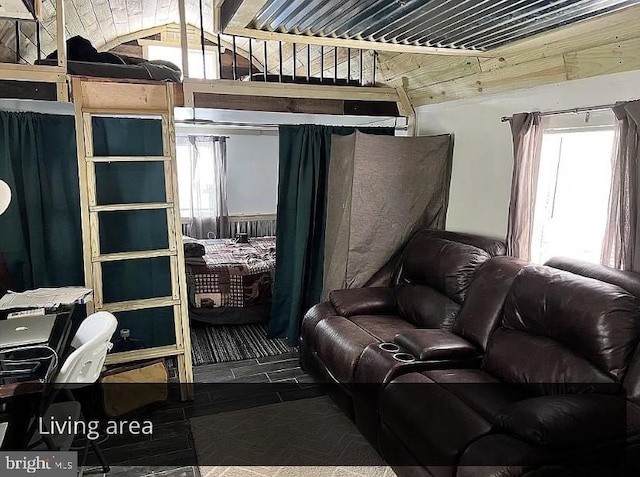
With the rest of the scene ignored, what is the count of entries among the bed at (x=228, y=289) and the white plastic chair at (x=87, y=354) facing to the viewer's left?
1

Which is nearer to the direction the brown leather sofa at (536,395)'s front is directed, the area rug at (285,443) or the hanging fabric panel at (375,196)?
the area rug

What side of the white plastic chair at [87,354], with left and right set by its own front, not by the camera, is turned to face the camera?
left

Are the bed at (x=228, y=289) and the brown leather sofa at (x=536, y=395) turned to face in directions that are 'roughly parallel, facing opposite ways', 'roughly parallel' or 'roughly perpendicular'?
roughly perpendicular

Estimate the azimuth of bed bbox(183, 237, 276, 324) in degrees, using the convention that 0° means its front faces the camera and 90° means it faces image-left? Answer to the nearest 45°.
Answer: approximately 0°

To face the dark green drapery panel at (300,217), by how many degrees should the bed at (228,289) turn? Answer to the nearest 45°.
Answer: approximately 45° to its left

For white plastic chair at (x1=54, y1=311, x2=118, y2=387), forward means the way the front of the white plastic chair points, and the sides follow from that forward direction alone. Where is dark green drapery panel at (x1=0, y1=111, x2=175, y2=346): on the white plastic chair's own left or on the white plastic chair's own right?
on the white plastic chair's own right

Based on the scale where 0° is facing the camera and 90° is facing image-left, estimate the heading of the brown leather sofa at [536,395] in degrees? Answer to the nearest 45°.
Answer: approximately 45°

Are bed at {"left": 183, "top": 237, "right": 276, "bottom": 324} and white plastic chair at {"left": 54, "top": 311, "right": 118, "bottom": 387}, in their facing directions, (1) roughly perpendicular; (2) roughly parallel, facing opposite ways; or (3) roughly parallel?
roughly perpendicular
